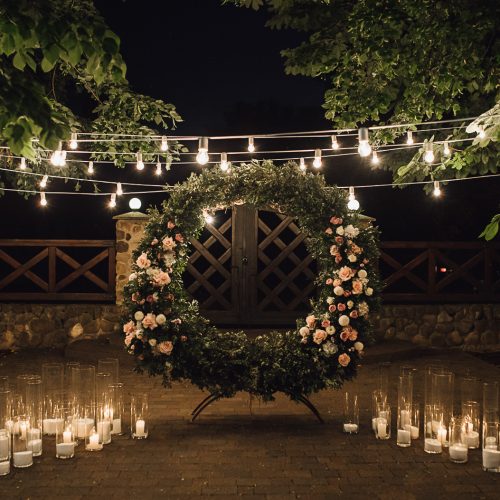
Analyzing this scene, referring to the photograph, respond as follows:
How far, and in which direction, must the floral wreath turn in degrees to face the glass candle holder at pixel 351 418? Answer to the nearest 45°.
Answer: approximately 90° to its left

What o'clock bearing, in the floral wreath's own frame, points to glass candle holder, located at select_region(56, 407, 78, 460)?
The glass candle holder is roughly at 2 o'clock from the floral wreath.

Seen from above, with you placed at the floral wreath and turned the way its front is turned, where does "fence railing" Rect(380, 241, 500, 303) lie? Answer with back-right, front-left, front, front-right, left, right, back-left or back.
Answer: back-left

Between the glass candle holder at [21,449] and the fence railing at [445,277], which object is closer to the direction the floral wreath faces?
the glass candle holder

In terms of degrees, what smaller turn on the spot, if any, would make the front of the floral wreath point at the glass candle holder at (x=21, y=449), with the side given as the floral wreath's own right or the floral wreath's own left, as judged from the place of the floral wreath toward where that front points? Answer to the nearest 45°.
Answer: approximately 45° to the floral wreath's own right

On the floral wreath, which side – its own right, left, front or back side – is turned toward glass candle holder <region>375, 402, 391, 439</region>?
left

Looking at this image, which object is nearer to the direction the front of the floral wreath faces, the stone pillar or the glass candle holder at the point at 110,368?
the glass candle holder

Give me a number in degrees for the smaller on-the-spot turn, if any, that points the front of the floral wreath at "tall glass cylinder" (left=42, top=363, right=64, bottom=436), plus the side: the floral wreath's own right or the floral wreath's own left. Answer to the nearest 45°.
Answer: approximately 90° to the floral wreath's own right

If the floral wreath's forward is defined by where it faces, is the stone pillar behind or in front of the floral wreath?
behind

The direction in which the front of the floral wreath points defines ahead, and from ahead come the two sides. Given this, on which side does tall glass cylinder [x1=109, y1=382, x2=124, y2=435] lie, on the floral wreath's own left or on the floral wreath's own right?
on the floral wreath's own right

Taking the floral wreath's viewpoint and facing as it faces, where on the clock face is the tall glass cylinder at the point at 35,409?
The tall glass cylinder is roughly at 2 o'clock from the floral wreath.

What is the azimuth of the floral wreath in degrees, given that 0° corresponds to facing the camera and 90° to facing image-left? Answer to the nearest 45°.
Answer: approximately 0°
